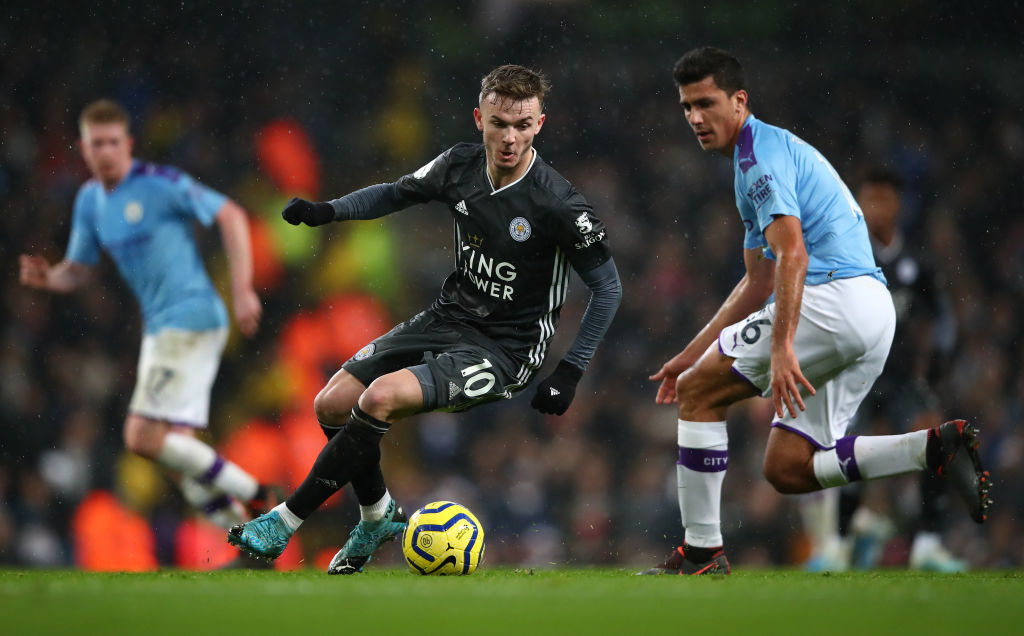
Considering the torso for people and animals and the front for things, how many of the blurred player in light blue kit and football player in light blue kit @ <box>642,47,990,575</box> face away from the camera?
0

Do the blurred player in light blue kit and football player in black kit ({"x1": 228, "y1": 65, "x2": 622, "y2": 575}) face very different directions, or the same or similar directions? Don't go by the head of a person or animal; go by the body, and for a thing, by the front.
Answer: same or similar directions

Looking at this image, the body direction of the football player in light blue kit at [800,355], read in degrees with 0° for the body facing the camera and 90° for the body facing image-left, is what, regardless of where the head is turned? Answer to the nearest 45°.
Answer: approximately 90°

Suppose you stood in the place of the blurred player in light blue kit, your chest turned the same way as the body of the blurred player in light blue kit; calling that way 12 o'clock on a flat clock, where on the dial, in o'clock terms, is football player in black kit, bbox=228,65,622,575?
The football player in black kit is roughly at 10 o'clock from the blurred player in light blue kit.

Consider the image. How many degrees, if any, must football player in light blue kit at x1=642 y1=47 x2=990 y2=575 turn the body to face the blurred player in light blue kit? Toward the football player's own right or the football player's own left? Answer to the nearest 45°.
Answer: approximately 45° to the football player's own right

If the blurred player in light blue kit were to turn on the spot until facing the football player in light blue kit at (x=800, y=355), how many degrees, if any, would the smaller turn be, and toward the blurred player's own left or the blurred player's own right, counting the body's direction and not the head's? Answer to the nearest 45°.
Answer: approximately 90° to the blurred player's own left

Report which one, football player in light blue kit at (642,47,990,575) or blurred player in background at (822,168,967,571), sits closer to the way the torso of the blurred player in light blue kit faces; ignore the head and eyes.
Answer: the football player in light blue kit

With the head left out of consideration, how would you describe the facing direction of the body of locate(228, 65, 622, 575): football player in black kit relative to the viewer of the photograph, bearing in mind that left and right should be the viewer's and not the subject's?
facing the viewer and to the left of the viewer

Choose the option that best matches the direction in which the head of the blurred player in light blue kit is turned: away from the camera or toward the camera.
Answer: toward the camera

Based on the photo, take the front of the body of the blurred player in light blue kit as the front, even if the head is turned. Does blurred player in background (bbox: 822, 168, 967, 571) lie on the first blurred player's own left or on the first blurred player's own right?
on the first blurred player's own left

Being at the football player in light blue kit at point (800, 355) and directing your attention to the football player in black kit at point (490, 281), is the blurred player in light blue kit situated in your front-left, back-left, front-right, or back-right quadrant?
front-right

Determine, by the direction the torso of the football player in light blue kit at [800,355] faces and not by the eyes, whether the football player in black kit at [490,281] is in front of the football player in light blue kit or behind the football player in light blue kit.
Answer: in front

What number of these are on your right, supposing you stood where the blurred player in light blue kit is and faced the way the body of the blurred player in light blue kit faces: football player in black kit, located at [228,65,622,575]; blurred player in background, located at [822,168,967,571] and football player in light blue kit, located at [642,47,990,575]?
0

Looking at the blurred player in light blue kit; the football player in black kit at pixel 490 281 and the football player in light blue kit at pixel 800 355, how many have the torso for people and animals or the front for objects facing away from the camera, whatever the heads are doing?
0

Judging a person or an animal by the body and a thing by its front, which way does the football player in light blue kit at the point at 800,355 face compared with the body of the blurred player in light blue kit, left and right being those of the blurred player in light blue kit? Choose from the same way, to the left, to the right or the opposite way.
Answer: to the right
